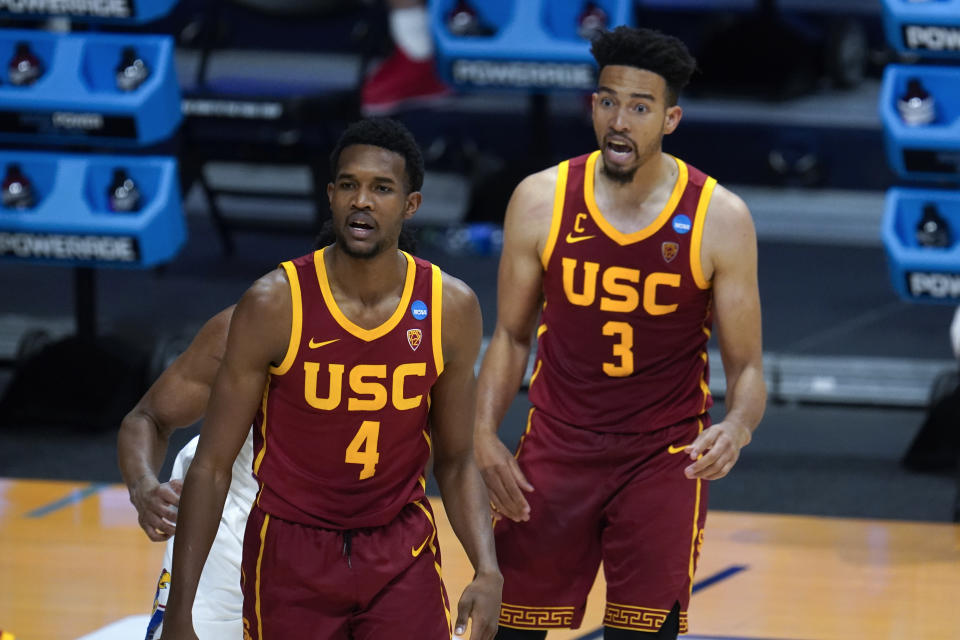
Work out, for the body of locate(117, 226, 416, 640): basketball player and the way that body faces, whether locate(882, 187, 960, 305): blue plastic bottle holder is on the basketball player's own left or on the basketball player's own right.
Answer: on the basketball player's own left

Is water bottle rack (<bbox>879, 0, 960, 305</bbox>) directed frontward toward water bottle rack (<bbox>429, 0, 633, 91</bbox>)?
no

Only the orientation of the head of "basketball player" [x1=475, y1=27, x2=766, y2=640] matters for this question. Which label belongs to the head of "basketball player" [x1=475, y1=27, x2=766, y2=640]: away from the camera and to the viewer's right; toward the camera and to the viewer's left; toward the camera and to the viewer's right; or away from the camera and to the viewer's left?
toward the camera and to the viewer's left

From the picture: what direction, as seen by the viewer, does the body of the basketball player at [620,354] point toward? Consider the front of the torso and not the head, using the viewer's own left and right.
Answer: facing the viewer

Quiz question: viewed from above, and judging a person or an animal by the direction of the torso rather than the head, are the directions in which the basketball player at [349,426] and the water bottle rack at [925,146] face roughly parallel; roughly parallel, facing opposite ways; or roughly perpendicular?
roughly parallel

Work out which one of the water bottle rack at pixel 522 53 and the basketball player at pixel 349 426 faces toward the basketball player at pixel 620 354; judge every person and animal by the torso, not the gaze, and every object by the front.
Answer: the water bottle rack

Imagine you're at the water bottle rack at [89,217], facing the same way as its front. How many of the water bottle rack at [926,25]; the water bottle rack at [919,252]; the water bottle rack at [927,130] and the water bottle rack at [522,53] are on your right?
0

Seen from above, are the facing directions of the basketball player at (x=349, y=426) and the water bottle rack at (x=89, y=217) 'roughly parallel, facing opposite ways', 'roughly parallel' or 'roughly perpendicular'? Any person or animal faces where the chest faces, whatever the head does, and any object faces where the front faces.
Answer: roughly parallel

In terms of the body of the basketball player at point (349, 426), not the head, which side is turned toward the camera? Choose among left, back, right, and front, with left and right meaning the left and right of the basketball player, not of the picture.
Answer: front

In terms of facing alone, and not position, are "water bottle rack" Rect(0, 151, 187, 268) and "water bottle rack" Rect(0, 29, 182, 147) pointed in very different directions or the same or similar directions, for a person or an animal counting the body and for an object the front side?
same or similar directions

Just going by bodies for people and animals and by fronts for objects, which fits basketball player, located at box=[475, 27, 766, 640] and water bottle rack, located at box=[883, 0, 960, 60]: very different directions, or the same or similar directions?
same or similar directions

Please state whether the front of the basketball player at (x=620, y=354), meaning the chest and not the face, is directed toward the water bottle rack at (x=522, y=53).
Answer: no

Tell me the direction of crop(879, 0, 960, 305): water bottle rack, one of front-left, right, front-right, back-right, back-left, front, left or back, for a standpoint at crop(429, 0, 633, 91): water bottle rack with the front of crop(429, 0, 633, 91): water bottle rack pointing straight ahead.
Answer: front-left

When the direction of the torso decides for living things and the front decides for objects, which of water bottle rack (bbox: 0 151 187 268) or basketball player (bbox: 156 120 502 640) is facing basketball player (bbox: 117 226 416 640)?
the water bottle rack

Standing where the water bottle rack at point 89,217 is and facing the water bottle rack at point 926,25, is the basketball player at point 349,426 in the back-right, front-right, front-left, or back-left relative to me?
front-right

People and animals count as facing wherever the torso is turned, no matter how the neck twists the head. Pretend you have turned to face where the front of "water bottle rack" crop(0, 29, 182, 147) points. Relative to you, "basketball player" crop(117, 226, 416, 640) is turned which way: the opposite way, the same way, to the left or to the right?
the same way

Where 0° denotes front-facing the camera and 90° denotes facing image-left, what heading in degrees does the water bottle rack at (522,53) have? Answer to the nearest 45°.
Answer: approximately 0°

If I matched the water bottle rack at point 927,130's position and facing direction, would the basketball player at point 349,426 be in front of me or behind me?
in front
